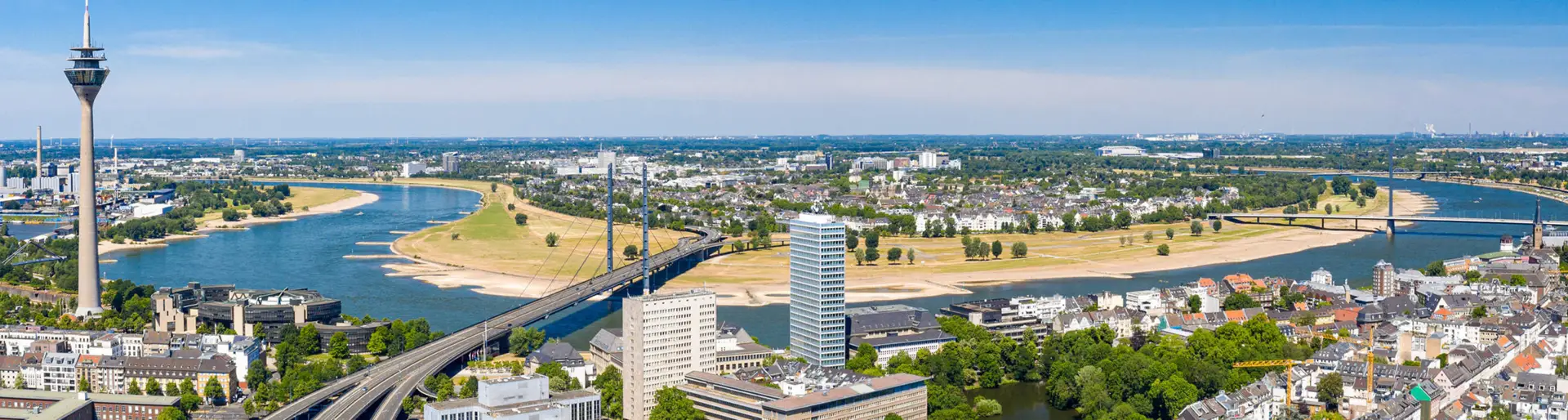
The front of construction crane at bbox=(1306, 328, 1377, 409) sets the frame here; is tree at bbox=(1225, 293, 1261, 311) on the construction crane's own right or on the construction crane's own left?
on the construction crane's own right

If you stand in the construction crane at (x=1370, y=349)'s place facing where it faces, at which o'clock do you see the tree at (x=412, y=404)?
The tree is roughly at 11 o'clock from the construction crane.

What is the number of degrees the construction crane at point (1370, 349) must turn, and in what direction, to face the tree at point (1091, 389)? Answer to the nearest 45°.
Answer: approximately 45° to its left

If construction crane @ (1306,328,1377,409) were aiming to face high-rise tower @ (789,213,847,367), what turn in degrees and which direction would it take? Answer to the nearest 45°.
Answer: approximately 45° to its left

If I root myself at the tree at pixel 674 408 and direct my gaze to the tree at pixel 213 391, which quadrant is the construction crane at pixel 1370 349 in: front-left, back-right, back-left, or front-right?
back-right

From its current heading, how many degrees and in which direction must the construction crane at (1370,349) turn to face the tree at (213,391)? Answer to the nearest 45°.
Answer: approximately 45° to its left

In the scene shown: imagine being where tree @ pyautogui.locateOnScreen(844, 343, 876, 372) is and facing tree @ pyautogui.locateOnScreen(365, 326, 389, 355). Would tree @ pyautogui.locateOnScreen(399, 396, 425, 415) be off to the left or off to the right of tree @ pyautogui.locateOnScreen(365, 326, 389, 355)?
left

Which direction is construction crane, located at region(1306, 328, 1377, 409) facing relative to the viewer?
to the viewer's left

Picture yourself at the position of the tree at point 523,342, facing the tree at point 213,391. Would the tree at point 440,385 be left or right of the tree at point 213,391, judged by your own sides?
left

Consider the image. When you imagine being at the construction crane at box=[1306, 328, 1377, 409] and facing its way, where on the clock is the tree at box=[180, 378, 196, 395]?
The tree is roughly at 11 o'clock from the construction crane.
